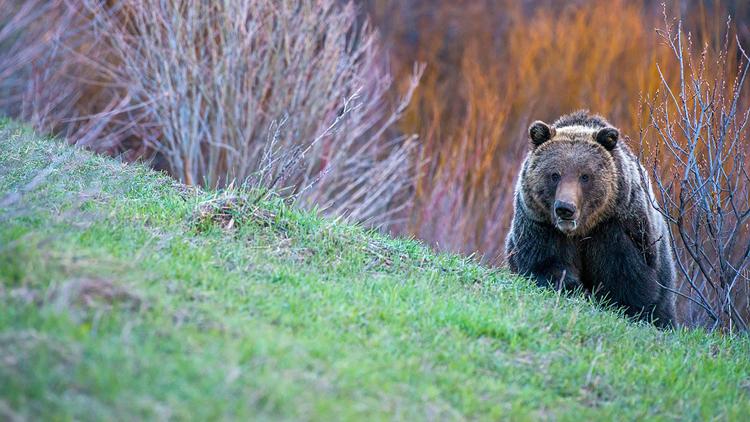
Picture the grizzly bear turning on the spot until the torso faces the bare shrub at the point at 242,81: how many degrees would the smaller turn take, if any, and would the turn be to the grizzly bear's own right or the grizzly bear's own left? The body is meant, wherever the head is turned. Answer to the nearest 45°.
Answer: approximately 135° to the grizzly bear's own right

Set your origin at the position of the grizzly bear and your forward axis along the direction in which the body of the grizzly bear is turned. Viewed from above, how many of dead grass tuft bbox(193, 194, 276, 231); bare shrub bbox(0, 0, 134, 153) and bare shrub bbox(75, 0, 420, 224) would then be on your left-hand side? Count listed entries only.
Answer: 0

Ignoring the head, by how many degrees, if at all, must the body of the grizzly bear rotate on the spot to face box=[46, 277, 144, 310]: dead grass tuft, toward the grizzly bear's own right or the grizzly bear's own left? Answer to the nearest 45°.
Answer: approximately 45° to the grizzly bear's own right

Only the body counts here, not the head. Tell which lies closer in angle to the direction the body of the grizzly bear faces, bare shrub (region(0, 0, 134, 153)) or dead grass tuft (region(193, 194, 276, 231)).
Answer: the dead grass tuft

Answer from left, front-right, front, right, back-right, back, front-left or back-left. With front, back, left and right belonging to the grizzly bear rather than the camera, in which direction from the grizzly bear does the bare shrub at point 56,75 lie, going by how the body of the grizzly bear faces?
back-right

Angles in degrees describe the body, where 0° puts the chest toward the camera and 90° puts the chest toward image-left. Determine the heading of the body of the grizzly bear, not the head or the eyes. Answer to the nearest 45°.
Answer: approximately 0°

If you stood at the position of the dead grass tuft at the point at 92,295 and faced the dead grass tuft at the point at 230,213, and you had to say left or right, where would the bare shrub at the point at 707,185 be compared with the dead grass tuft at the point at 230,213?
right

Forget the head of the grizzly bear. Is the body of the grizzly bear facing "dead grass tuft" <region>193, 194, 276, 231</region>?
no

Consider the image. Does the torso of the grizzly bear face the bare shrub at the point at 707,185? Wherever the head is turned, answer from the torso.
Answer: no

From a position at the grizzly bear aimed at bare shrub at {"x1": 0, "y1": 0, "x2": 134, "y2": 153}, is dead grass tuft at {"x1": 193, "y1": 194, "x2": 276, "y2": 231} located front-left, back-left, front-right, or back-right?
front-left

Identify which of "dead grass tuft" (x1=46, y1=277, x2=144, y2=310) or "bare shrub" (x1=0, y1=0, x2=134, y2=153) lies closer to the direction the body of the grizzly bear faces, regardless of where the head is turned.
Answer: the dead grass tuft
